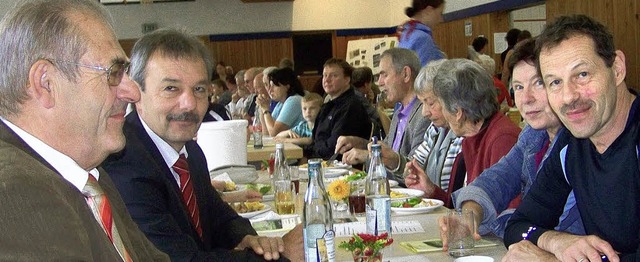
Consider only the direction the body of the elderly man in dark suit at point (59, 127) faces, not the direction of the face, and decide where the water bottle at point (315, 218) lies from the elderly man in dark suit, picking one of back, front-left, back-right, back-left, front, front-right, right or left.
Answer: front-left

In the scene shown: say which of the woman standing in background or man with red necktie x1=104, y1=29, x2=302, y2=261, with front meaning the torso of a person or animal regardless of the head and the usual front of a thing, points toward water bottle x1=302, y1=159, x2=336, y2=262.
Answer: the man with red necktie

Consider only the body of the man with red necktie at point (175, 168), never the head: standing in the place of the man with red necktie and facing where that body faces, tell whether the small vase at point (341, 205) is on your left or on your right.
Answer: on your left

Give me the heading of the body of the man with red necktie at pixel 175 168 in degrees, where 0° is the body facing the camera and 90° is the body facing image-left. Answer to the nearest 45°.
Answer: approximately 315°

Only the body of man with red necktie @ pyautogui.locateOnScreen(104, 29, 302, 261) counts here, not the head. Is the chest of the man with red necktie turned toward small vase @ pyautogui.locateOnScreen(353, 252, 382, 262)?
yes

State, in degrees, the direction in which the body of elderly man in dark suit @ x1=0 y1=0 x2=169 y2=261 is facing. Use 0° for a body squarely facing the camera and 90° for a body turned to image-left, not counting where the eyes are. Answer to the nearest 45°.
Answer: approximately 270°

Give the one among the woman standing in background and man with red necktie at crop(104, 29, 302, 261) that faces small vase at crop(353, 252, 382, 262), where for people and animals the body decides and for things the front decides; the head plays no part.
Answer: the man with red necktie
